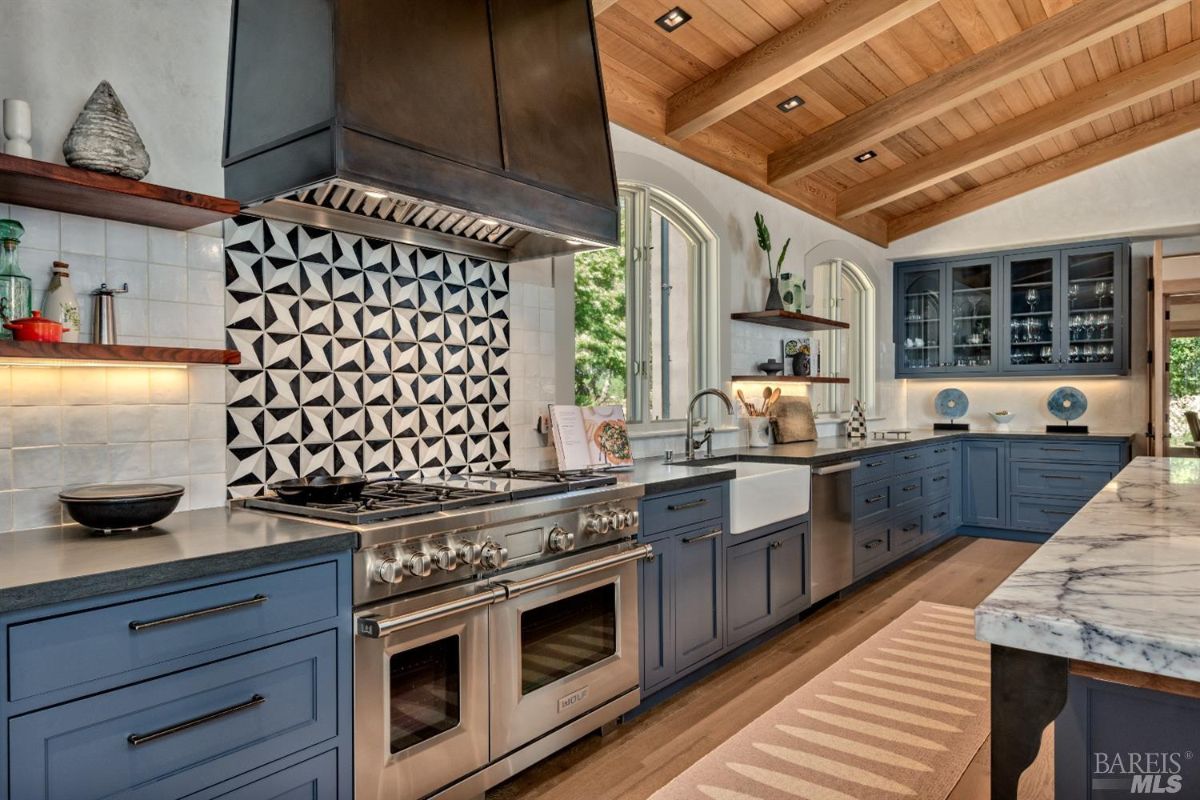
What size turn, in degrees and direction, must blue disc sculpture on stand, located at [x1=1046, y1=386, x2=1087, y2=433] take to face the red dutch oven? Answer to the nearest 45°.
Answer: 0° — it already faces it

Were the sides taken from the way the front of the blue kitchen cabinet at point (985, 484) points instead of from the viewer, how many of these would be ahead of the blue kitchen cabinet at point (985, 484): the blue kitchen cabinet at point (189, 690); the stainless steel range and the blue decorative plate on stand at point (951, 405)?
2

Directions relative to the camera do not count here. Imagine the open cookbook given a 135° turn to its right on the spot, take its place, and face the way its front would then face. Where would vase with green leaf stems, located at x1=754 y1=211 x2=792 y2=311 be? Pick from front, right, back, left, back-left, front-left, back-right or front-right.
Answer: right

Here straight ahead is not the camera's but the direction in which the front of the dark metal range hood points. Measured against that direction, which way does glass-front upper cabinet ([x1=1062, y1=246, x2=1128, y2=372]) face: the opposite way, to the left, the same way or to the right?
to the right

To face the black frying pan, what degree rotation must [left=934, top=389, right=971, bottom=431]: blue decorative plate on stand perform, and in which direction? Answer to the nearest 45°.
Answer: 0° — it already faces it

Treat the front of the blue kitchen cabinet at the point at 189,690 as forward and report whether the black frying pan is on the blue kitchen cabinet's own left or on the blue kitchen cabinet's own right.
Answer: on the blue kitchen cabinet's own left

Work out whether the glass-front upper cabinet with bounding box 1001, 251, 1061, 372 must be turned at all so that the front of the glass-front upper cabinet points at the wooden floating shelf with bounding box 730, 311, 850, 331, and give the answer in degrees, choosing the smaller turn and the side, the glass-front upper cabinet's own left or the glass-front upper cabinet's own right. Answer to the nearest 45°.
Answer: approximately 45° to the glass-front upper cabinet's own right

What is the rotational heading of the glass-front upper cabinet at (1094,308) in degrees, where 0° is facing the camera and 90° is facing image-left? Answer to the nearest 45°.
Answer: approximately 0°

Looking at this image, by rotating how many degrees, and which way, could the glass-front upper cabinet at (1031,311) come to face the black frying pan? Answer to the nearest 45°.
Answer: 0° — it already faces it

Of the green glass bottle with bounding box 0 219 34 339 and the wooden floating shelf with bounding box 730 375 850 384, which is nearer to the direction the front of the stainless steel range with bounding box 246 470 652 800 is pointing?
the wooden floating shelf

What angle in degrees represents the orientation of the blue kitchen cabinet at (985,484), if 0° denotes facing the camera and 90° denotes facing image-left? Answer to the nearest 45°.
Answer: approximately 0°

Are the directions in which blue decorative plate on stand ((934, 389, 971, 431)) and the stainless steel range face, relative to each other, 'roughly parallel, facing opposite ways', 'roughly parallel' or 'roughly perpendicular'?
roughly perpendicular
